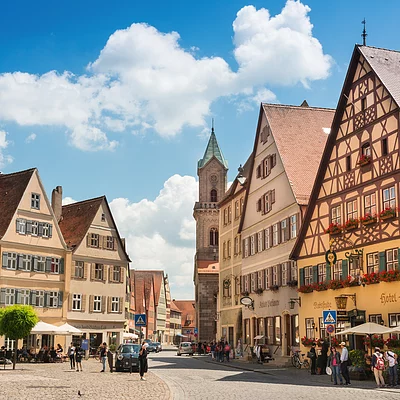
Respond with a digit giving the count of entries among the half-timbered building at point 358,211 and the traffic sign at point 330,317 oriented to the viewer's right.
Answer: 0

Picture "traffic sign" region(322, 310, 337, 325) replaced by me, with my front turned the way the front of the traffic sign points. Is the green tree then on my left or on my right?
on my right

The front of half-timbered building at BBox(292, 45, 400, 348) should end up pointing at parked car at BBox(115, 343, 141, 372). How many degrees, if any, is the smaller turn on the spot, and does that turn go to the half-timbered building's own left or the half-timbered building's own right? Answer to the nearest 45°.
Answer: approximately 45° to the half-timbered building's own right

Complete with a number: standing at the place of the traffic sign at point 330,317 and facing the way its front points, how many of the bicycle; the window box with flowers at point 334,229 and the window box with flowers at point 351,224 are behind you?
3

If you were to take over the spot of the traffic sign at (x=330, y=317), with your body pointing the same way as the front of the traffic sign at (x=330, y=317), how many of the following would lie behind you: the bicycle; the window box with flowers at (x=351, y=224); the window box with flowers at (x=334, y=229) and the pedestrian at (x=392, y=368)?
3

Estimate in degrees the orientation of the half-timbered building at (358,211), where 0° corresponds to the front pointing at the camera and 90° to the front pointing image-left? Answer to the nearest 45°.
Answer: approximately 45°

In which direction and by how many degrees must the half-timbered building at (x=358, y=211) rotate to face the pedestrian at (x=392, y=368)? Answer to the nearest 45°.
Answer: approximately 45° to its left

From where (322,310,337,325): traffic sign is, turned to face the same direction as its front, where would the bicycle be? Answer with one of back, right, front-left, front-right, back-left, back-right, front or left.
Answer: back

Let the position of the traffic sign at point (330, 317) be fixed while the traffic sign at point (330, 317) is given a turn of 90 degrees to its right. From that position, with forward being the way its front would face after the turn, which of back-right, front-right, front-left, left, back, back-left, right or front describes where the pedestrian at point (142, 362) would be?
front

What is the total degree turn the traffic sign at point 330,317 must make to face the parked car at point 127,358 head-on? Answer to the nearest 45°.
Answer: approximately 135° to its right

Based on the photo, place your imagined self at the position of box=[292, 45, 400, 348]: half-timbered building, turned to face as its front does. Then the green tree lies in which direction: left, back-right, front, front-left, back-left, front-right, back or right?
front-right

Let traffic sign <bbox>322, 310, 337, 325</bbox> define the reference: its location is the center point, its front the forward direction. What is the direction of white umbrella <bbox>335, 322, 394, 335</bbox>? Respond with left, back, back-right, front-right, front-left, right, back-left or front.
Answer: back-left
